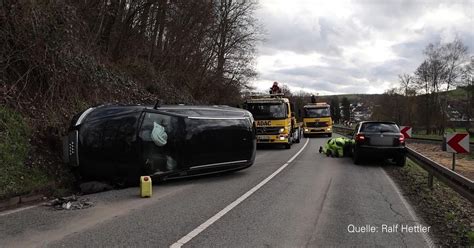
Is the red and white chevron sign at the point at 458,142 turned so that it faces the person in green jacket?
no

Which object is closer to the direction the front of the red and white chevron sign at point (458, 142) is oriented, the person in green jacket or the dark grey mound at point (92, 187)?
the dark grey mound

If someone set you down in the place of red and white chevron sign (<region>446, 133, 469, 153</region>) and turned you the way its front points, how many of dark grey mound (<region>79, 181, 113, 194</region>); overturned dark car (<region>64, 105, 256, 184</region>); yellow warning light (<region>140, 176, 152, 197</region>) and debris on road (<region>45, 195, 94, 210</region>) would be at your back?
0

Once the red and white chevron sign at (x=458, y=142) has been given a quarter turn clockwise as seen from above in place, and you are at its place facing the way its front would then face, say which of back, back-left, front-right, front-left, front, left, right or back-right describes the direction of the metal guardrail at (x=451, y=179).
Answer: left

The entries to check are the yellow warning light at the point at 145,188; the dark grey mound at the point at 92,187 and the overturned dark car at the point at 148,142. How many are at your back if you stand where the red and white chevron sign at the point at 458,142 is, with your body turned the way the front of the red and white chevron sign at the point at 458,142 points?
0

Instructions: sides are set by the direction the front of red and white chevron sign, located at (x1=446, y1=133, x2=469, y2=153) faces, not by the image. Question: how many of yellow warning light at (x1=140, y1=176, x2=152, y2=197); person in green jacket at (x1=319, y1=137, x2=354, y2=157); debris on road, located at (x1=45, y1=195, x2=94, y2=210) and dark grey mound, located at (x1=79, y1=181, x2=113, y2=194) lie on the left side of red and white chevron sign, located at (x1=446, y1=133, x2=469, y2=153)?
0

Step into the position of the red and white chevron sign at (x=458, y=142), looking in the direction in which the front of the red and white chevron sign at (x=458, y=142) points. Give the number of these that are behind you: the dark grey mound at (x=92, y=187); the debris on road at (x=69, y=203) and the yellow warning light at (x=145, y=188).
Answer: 0

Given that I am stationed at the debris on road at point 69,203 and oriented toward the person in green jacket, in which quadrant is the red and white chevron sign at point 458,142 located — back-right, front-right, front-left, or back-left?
front-right

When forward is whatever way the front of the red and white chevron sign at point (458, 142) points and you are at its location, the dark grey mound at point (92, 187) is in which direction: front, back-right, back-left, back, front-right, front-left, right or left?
front-right

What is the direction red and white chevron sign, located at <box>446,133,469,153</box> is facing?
toward the camera

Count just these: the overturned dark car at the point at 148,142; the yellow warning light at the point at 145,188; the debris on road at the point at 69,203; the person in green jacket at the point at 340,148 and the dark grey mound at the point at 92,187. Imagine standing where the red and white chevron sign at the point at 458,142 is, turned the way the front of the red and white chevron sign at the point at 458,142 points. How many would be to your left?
0

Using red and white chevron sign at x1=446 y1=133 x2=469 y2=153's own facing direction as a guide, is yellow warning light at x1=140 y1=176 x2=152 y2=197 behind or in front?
in front

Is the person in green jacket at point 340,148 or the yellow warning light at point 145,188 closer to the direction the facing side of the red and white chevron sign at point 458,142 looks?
the yellow warning light
